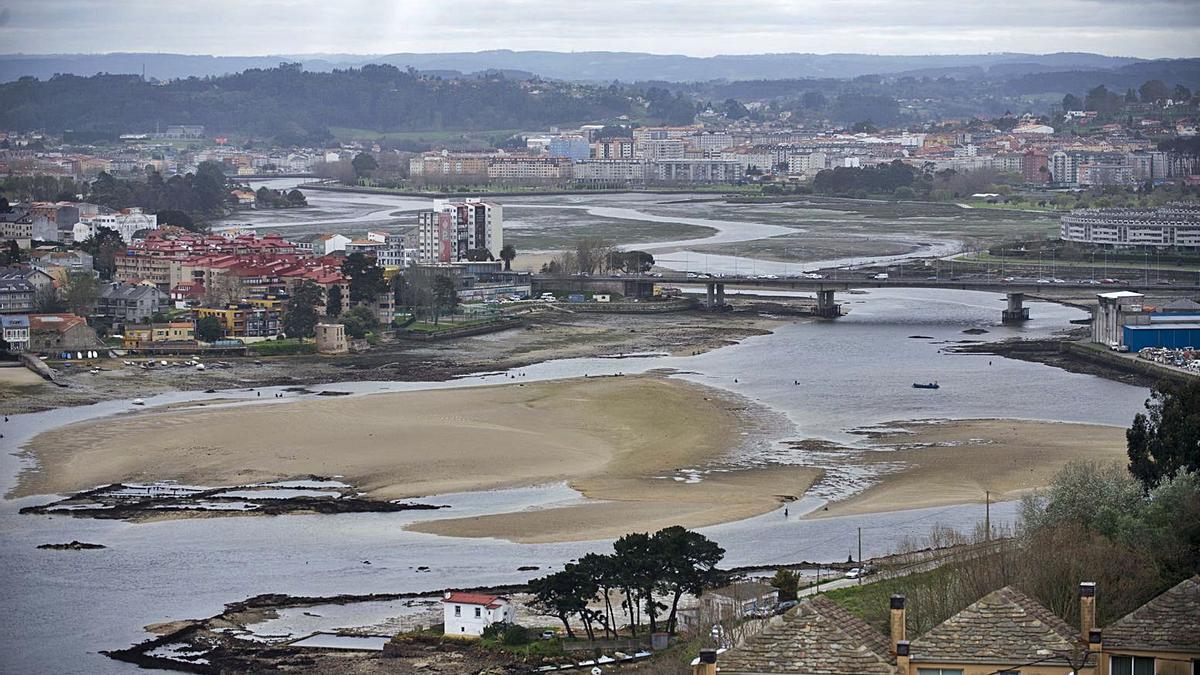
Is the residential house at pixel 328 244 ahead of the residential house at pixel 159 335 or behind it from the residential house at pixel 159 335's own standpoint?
behind

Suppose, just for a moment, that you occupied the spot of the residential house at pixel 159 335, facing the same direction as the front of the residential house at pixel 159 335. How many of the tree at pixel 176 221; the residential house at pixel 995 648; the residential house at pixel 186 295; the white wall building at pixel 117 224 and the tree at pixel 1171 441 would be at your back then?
3

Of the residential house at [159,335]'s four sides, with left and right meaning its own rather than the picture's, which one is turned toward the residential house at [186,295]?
back

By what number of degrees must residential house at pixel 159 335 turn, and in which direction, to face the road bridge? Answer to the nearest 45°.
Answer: approximately 90° to its left

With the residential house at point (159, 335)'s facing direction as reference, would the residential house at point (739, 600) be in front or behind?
in front

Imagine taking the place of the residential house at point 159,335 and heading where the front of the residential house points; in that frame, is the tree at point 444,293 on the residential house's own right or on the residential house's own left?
on the residential house's own left

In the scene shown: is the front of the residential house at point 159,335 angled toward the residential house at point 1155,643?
yes

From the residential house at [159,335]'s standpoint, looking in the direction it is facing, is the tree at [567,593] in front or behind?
in front

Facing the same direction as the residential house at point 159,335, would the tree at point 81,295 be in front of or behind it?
behind

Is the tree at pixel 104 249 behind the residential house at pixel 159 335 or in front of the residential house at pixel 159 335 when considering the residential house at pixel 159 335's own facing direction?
behind

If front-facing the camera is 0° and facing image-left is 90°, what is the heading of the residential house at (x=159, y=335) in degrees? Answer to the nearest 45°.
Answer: approximately 0°
